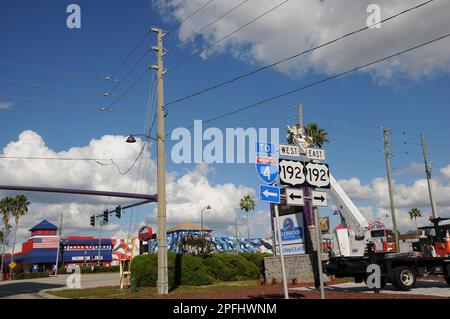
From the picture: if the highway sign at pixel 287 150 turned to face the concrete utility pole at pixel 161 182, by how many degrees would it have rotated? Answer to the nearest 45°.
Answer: approximately 135° to its right

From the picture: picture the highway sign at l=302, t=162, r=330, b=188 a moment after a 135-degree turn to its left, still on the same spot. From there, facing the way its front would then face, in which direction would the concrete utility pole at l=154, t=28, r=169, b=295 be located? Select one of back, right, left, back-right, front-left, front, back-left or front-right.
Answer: left

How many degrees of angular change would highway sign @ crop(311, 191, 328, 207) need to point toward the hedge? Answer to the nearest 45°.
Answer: approximately 135° to its right

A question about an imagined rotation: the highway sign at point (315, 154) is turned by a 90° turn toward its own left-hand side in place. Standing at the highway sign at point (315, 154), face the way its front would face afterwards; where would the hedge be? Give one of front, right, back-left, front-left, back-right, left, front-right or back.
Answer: back-left

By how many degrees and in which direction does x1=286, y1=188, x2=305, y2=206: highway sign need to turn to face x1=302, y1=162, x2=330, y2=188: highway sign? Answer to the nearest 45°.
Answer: approximately 90° to its left

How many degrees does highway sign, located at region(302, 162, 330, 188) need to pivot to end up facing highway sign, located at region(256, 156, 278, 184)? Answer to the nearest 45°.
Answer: approximately 45° to its right
